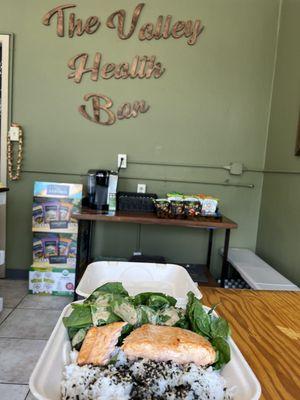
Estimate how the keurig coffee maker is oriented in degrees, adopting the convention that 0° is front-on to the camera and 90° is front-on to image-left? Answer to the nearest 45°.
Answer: approximately 0°

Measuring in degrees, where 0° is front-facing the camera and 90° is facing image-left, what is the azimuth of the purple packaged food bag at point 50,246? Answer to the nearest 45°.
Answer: approximately 0°
